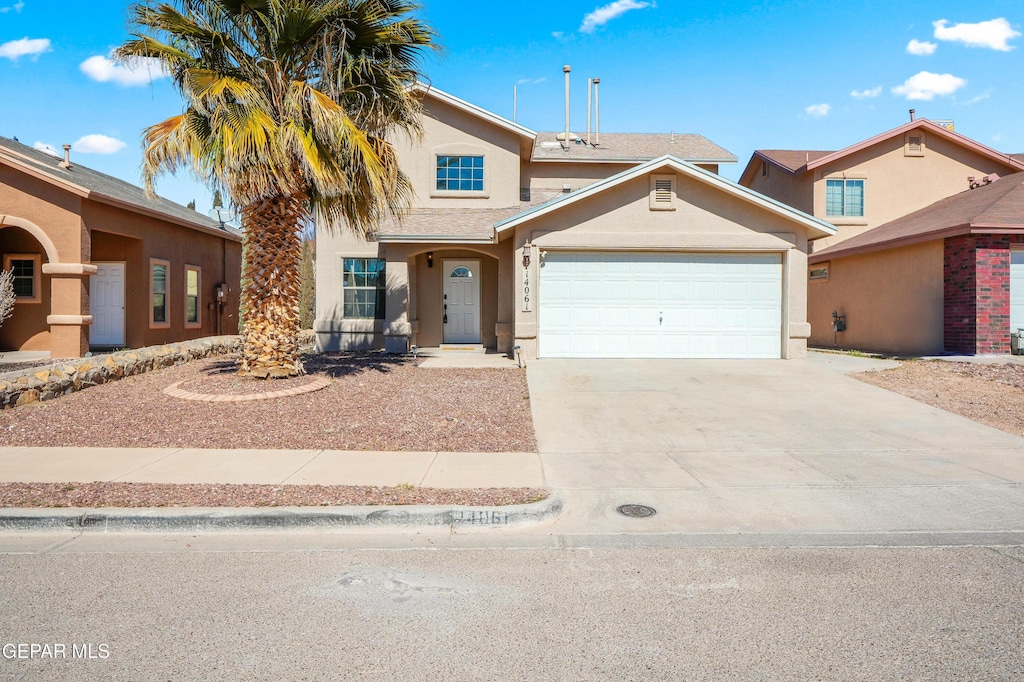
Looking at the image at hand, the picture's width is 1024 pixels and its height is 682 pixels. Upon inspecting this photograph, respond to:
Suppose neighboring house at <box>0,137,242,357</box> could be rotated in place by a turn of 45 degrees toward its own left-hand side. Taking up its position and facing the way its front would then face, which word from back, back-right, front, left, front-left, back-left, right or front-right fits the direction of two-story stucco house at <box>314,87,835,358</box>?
front

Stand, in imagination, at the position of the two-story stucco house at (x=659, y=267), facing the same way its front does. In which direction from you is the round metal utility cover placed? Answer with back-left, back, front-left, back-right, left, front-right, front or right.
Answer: front

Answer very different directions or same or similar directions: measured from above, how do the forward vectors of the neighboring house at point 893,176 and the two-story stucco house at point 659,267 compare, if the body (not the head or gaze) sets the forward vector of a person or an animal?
same or similar directions

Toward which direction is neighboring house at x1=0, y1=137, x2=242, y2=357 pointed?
toward the camera

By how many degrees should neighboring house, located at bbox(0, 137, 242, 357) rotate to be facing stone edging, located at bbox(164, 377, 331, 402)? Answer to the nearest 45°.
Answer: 0° — it already faces it

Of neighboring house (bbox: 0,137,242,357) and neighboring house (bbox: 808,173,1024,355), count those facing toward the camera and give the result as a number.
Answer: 2

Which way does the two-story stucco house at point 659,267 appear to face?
toward the camera

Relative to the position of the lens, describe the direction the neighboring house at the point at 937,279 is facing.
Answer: facing the viewer

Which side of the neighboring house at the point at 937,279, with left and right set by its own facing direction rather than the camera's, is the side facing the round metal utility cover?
front

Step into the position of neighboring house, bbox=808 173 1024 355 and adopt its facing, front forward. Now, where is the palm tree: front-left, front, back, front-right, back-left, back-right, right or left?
front-right

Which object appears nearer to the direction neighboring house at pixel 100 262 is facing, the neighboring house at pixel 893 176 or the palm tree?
the palm tree

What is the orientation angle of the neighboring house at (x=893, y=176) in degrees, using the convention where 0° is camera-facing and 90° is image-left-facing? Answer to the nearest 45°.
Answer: approximately 0°
